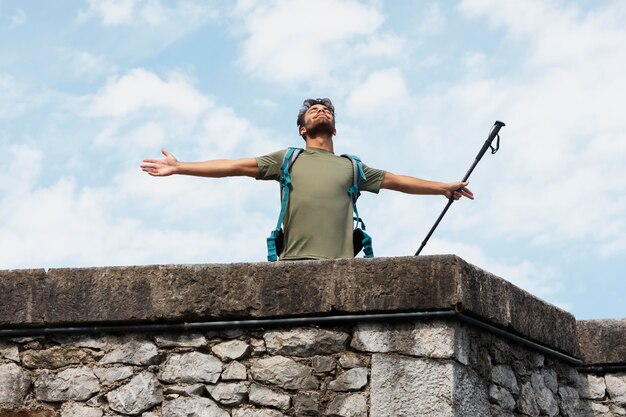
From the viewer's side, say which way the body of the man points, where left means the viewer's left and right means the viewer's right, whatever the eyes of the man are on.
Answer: facing the viewer
